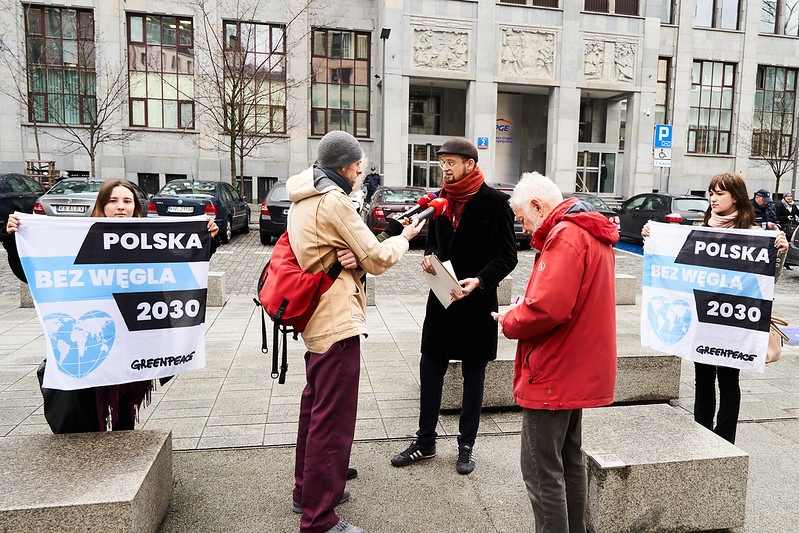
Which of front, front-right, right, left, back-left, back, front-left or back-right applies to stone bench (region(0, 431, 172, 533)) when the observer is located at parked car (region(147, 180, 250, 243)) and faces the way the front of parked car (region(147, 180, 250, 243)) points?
back-right

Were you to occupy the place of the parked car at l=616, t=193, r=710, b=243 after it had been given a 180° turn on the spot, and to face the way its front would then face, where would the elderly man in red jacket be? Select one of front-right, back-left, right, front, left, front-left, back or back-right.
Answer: front-right

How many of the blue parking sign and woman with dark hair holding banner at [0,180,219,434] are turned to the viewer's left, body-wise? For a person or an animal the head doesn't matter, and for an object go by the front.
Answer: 0

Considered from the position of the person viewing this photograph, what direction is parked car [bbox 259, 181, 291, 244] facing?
facing away from the viewer

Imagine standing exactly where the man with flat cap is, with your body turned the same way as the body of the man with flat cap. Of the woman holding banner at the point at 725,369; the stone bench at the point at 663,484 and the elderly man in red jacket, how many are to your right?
0

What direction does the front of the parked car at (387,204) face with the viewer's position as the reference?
facing away from the viewer

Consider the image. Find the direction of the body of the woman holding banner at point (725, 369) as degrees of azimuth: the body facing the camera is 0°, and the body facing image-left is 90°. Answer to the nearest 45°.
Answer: approximately 45°

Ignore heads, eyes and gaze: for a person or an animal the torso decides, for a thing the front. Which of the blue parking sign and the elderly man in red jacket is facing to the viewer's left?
the elderly man in red jacket

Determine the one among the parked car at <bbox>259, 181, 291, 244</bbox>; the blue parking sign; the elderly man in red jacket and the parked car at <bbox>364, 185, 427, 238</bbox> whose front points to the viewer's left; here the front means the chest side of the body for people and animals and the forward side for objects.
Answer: the elderly man in red jacket

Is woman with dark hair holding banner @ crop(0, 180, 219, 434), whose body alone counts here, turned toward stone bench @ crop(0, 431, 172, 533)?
yes

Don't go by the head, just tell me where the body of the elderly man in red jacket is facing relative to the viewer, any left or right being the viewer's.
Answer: facing to the left of the viewer

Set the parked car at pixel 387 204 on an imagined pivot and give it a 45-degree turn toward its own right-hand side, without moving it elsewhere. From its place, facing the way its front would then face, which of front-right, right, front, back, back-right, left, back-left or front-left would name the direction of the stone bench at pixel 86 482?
back-right

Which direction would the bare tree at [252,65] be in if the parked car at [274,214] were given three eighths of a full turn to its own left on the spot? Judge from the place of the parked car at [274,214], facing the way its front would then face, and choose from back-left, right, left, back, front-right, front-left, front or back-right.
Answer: back-right

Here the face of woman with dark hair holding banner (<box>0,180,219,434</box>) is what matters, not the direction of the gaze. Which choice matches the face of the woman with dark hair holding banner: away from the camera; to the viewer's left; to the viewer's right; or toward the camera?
toward the camera

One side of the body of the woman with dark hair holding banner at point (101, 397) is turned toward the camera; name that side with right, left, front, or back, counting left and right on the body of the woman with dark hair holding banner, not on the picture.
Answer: front

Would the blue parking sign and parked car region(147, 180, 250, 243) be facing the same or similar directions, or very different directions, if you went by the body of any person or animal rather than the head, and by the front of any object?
very different directions

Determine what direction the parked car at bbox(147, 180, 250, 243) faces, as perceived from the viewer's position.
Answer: facing away from the viewer and to the right of the viewer

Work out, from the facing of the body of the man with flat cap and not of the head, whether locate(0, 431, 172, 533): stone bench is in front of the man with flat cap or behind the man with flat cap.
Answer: in front
